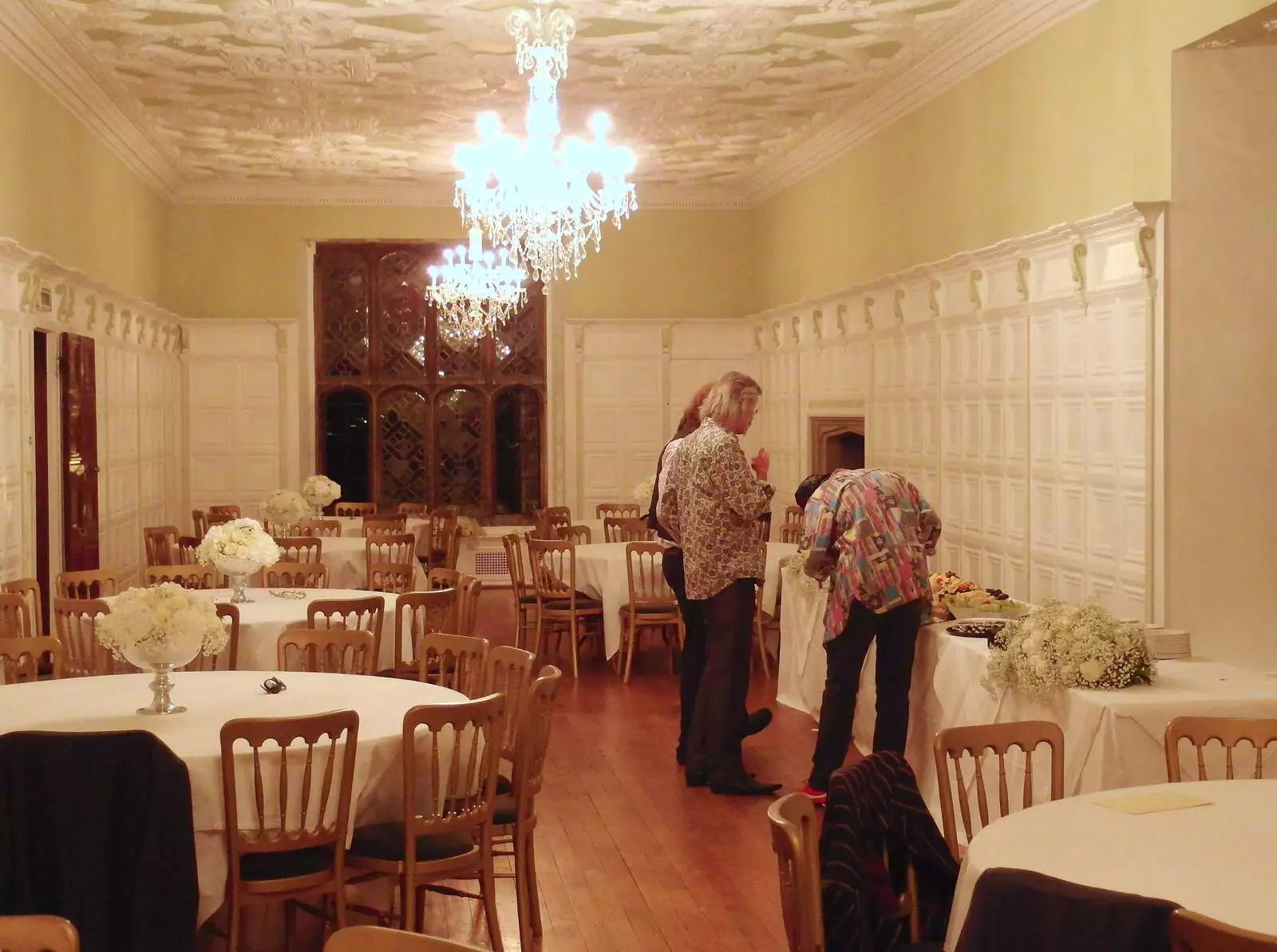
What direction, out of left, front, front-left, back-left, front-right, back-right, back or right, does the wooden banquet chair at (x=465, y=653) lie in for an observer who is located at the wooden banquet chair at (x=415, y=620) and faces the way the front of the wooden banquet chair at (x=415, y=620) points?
back-left

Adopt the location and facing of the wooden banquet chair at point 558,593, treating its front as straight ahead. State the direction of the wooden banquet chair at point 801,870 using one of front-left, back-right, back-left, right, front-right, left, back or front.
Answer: back-right

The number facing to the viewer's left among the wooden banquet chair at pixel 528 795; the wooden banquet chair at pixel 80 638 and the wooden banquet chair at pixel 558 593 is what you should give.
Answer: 1

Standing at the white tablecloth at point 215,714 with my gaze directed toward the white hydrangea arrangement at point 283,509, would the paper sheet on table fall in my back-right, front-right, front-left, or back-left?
back-right

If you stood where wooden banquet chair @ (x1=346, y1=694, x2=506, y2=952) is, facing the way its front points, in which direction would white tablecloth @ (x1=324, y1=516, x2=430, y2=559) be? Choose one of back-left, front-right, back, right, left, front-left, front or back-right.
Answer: front-right

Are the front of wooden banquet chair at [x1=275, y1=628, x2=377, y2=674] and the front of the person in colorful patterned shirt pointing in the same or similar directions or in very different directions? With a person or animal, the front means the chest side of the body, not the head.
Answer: very different directions

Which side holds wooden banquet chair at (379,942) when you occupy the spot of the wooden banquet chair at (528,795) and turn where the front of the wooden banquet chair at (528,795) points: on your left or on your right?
on your left

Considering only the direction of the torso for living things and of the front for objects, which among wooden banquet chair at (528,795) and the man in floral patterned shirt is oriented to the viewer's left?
the wooden banquet chair

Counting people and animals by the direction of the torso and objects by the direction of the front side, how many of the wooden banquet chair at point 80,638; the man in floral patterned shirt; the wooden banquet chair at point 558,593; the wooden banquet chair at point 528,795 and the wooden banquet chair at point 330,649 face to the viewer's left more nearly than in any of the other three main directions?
1

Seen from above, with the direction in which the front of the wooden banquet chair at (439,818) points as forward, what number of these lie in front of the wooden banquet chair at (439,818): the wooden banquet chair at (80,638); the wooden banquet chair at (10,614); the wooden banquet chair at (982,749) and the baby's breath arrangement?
2

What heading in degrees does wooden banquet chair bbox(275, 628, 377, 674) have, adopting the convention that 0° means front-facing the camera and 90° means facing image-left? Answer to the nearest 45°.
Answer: approximately 0°

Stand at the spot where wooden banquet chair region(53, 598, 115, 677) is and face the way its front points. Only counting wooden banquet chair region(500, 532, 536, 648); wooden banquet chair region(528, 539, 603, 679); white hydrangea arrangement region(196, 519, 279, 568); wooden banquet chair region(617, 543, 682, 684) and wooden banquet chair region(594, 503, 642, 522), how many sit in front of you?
5

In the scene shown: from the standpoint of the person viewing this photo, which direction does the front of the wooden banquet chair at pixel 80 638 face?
facing away from the viewer and to the right of the viewer
